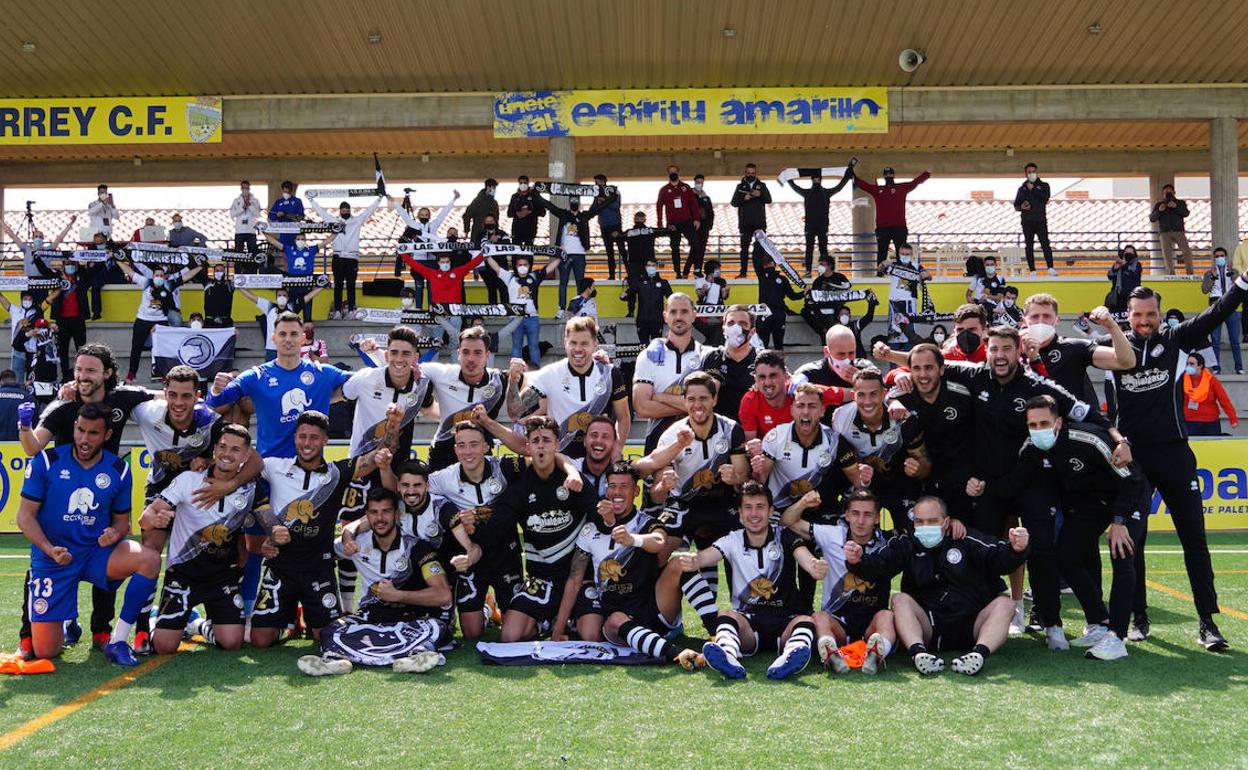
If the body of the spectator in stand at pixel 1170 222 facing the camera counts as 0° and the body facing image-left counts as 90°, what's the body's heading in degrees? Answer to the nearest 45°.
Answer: approximately 0°

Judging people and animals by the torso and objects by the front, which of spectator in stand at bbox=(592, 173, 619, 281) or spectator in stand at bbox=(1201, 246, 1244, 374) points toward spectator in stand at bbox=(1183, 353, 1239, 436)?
spectator in stand at bbox=(1201, 246, 1244, 374)

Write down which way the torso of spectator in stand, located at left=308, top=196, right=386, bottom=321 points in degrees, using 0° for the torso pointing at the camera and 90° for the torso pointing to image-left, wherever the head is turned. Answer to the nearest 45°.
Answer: approximately 0°

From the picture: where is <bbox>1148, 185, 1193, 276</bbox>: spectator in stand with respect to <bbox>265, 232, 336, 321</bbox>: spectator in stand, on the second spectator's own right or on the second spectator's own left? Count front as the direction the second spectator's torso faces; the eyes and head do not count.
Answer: on the second spectator's own left

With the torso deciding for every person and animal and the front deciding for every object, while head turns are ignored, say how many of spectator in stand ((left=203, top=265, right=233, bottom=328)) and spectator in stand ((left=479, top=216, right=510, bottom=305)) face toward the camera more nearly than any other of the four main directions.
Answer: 2
